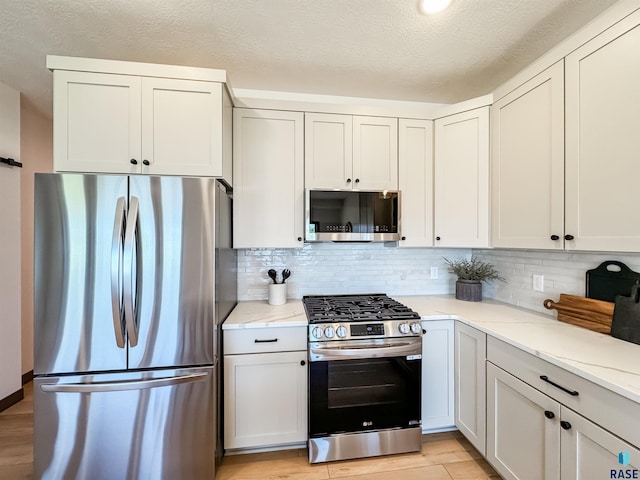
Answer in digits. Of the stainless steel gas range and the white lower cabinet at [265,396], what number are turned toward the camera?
2

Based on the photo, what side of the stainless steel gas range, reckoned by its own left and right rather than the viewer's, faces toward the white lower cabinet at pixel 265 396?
right

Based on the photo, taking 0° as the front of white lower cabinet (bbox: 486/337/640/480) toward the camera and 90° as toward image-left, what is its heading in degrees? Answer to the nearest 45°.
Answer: approximately 45°

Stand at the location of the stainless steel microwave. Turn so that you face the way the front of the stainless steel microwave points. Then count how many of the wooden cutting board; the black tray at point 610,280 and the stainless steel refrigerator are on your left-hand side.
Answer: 2

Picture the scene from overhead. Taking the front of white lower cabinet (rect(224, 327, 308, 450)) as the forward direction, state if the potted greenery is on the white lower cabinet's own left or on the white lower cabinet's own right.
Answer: on the white lower cabinet's own left

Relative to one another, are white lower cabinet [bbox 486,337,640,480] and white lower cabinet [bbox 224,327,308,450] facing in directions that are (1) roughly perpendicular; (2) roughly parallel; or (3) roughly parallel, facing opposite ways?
roughly perpendicular

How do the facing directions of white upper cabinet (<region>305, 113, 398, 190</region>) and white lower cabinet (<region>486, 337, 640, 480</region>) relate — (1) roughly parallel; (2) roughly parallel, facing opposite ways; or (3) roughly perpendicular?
roughly perpendicular

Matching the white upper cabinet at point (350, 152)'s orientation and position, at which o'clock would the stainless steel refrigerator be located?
The stainless steel refrigerator is roughly at 2 o'clock from the white upper cabinet.

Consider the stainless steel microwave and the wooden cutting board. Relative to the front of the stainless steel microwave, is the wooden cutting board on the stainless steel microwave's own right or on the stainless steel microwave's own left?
on the stainless steel microwave's own left

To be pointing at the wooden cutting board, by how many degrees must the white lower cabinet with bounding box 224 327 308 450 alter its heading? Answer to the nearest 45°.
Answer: approximately 90° to its left

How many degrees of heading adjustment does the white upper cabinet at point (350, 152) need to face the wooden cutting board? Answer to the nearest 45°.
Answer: approximately 90° to its left
